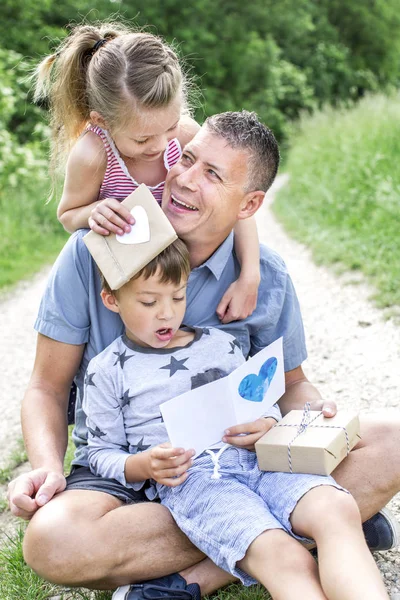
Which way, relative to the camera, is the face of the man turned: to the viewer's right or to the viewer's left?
to the viewer's left

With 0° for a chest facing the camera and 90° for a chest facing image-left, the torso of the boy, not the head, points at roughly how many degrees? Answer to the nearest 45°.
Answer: approximately 315°

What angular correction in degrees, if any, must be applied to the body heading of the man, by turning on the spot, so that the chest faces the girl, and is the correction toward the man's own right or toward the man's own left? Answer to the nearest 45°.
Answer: approximately 135° to the man's own right

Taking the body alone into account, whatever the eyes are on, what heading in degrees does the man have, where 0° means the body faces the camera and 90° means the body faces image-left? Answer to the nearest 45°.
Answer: approximately 0°

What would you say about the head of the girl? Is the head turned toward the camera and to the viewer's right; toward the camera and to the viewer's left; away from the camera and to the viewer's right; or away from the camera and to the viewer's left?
toward the camera and to the viewer's right

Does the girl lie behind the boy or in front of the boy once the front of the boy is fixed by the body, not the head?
behind
